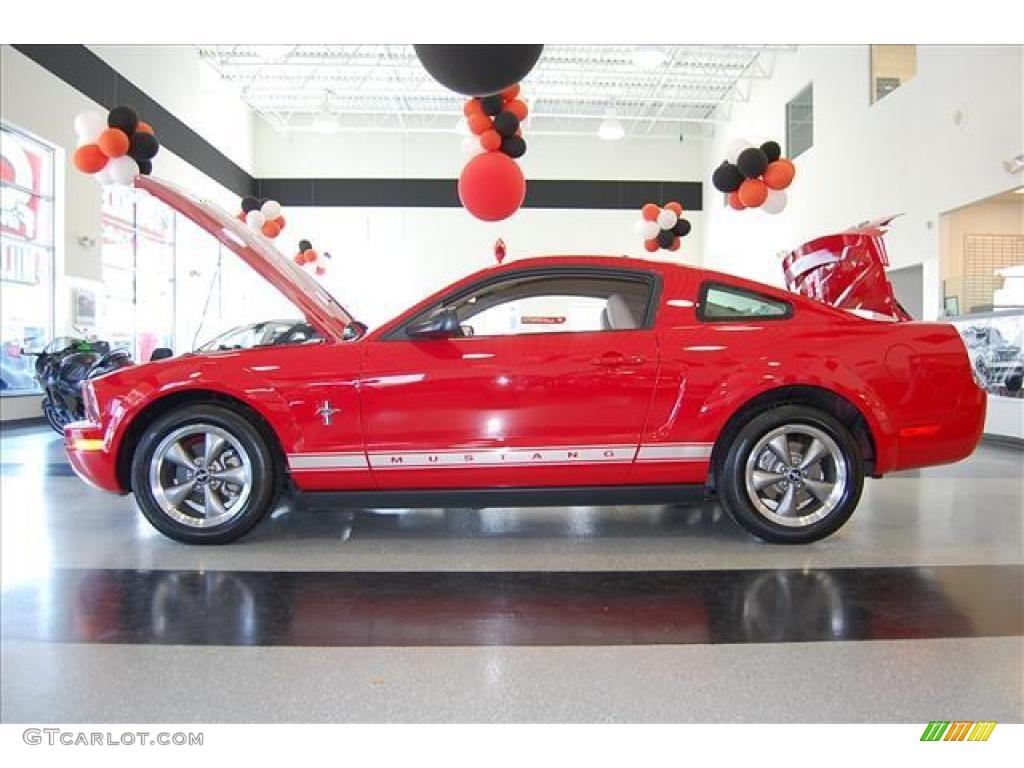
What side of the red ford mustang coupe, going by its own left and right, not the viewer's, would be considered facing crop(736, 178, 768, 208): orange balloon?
right

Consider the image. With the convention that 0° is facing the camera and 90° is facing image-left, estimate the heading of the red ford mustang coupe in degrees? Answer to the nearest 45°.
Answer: approximately 90°

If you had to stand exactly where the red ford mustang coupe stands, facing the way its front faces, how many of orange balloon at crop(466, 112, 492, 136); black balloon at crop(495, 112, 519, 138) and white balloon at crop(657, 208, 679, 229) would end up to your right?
3

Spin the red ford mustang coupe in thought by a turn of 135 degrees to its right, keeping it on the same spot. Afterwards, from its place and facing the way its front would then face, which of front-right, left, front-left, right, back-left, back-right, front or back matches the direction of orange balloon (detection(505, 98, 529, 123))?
front-left

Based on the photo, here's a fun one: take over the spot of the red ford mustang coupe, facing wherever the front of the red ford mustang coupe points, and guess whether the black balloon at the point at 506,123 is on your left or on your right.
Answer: on your right

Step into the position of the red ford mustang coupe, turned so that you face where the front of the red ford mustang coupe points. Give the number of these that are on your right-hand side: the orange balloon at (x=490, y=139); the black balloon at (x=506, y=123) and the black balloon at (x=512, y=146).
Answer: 3

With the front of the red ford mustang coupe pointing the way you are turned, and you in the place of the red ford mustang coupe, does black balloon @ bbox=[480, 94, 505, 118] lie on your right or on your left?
on your right

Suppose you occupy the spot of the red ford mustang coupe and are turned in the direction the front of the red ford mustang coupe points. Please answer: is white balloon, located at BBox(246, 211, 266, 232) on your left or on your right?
on your right

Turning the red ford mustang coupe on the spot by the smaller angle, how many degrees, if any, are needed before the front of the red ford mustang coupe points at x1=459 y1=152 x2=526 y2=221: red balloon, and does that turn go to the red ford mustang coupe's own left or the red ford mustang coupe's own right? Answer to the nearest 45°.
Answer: approximately 90° to the red ford mustang coupe's own right

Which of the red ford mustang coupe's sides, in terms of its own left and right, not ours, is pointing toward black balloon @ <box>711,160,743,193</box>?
right

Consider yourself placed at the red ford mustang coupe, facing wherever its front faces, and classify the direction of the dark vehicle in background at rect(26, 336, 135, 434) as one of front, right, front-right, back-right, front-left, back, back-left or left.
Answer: front-right

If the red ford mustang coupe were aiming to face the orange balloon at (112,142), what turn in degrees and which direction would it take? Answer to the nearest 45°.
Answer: approximately 45° to its right
